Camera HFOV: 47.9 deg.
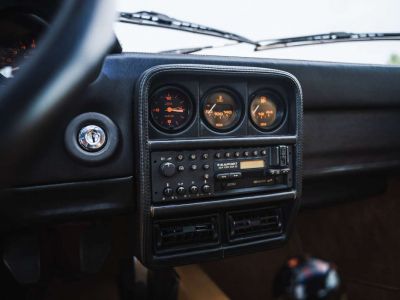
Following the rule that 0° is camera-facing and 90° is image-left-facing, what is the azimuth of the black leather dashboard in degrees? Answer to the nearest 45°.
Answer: approximately 0°

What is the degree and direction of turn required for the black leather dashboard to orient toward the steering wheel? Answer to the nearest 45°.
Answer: approximately 45° to its right
